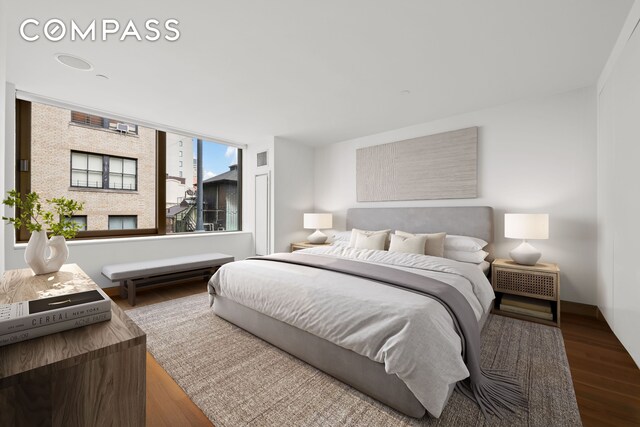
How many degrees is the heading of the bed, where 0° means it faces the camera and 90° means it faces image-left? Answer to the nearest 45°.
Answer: approximately 45°

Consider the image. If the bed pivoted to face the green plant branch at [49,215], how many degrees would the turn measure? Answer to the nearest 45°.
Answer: approximately 45° to its right

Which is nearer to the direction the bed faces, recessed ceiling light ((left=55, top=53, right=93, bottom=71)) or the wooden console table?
the wooden console table

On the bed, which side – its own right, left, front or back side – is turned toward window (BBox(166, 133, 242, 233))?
right

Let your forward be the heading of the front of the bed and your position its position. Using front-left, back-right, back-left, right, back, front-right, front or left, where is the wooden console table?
front

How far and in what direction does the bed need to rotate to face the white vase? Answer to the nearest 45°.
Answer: approximately 45° to its right

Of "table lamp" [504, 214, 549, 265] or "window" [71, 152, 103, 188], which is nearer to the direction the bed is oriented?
the window

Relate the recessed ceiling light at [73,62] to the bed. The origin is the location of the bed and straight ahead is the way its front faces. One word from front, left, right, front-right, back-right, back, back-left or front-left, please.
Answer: front-right

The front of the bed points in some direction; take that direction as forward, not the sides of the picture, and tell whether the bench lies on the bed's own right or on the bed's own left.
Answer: on the bed's own right

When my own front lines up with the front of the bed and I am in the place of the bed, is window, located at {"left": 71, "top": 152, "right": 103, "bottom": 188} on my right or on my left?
on my right

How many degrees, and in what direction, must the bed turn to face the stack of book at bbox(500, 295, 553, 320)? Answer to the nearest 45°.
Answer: approximately 180°

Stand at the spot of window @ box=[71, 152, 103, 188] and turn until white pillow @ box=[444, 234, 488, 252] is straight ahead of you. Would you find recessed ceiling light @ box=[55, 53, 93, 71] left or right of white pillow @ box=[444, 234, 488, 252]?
right
